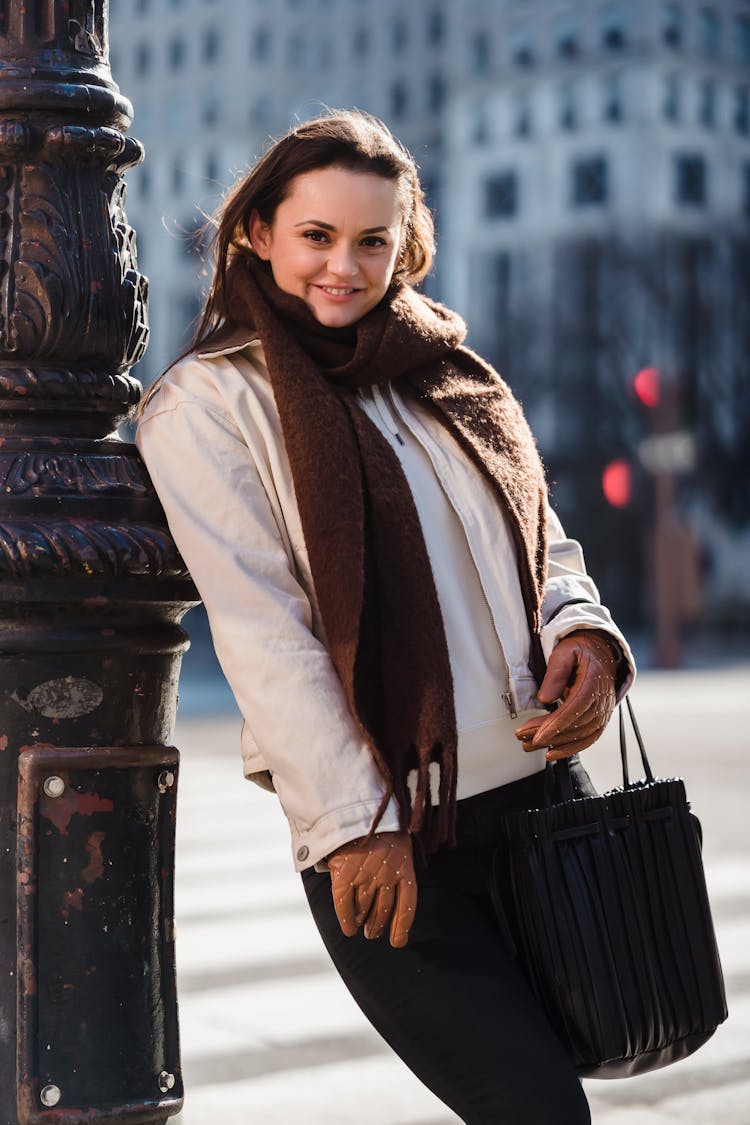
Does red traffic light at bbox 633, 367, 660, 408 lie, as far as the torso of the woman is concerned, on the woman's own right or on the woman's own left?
on the woman's own left

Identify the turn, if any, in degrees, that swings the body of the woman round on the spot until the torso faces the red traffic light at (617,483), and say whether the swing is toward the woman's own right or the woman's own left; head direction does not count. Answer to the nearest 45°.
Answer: approximately 135° to the woman's own left

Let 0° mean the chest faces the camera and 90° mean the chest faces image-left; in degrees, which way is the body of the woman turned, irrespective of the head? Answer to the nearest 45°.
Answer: approximately 315°
